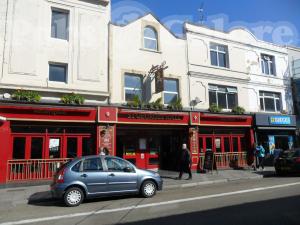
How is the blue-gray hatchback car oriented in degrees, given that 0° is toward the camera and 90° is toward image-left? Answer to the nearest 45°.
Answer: approximately 270°

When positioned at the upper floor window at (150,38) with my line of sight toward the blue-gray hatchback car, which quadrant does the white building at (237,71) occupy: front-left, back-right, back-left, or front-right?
back-left

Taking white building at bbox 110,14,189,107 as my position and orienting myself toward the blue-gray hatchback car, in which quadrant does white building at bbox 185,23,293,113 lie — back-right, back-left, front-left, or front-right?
back-left

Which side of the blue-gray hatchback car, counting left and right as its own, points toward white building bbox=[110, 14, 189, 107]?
left

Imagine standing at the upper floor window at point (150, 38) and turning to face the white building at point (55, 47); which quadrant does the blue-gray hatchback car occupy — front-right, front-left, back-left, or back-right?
front-left

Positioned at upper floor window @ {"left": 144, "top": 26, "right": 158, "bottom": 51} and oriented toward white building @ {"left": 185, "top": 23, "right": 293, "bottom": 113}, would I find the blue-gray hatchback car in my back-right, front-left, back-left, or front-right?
back-right

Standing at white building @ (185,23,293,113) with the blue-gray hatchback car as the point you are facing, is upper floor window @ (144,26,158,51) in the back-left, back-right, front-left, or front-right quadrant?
front-right

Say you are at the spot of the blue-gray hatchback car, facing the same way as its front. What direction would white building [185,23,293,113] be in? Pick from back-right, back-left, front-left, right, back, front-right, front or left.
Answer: front-left

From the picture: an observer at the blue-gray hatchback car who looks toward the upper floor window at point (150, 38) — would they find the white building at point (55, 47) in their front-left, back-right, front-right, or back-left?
front-left

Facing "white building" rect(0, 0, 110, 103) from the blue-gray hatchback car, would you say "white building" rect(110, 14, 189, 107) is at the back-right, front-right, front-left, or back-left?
front-right

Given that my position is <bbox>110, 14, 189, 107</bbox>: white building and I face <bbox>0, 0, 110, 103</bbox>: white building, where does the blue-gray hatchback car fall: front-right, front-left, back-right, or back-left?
front-left
